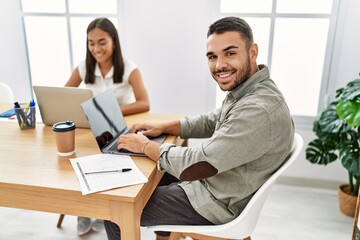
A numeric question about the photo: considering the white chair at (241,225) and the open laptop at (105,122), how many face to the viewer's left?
1

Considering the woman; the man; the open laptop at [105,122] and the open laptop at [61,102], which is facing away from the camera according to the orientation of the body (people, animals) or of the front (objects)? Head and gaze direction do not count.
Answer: the open laptop at [61,102]

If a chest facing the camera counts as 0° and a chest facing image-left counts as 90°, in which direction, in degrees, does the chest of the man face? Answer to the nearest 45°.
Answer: approximately 90°

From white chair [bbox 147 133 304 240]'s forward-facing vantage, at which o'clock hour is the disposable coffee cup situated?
The disposable coffee cup is roughly at 12 o'clock from the white chair.

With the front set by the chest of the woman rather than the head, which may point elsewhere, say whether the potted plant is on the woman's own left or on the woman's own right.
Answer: on the woman's own left

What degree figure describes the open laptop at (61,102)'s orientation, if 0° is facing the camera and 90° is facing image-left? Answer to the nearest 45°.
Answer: approximately 180°

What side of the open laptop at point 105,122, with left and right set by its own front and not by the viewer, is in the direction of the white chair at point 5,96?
back

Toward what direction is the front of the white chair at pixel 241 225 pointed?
to the viewer's left
